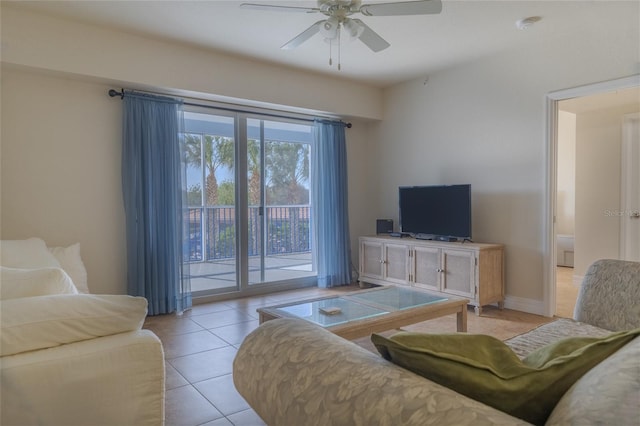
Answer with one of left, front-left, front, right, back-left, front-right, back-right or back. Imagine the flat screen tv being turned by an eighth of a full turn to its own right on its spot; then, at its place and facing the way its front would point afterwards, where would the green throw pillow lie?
left

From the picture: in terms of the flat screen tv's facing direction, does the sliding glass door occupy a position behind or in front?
in front

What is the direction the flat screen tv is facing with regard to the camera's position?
facing the viewer and to the left of the viewer

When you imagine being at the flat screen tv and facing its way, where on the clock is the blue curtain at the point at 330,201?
The blue curtain is roughly at 2 o'clock from the flat screen tv.

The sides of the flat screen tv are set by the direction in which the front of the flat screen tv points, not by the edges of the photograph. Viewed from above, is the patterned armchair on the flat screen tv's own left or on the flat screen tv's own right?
on the flat screen tv's own left

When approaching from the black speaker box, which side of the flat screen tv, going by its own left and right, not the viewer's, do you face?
right

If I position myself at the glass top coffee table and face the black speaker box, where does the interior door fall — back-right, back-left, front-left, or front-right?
front-right
